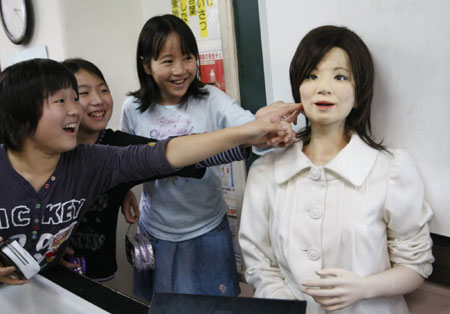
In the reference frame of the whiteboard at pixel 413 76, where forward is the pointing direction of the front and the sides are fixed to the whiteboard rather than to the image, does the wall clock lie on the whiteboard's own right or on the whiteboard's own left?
on the whiteboard's own right

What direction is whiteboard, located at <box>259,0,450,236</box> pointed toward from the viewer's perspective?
toward the camera

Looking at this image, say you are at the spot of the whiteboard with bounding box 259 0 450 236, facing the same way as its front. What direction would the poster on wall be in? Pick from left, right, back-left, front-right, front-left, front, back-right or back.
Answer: back-right
